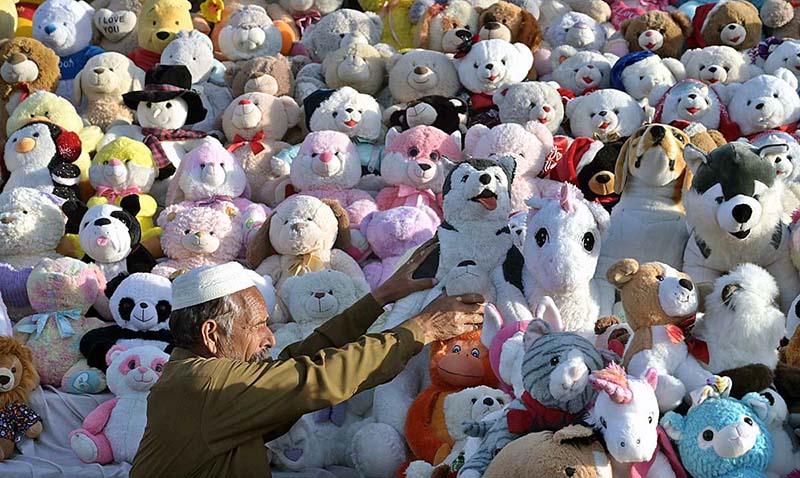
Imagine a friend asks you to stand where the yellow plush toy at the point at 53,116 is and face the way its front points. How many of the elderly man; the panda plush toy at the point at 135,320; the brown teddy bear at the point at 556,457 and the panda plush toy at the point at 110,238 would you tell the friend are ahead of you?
4

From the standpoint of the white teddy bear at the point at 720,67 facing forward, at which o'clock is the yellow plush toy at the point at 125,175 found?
The yellow plush toy is roughly at 2 o'clock from the white teddy bear.

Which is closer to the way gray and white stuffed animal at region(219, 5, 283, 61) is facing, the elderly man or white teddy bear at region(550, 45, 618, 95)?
the elderly man

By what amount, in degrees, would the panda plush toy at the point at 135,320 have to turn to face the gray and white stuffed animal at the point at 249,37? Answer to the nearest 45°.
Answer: approximately 135° to its left

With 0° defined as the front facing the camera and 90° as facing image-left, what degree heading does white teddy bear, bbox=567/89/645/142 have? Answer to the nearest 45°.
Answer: approximately 0°

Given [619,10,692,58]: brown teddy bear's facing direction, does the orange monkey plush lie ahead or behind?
ahead

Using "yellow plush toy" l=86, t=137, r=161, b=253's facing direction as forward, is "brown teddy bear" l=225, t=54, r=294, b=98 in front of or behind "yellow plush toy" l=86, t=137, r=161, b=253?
behind

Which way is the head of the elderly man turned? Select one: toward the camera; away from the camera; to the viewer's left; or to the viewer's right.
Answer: to the viewer's right

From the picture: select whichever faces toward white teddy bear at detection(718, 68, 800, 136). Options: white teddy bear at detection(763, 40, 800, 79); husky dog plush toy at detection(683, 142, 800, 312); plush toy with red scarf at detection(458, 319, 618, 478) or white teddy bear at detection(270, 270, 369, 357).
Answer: white teddy bear at detection(763, 40, 800, 79)

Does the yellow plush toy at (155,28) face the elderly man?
yes

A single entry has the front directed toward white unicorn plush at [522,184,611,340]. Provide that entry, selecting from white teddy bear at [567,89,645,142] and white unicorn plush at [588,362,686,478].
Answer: the white teddy bear

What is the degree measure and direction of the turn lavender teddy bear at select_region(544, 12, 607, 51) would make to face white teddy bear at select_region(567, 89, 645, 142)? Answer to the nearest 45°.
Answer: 0° — it already faces it
